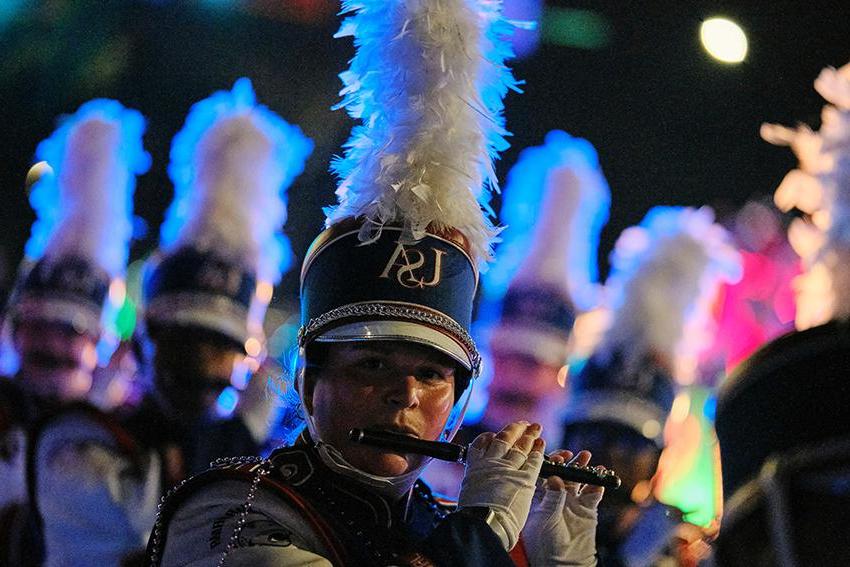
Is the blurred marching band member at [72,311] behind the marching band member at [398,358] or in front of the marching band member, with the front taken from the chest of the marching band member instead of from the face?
behind

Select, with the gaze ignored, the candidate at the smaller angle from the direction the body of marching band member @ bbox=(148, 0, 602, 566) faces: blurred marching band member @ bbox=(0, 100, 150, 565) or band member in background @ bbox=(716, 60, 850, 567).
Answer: the band member in background

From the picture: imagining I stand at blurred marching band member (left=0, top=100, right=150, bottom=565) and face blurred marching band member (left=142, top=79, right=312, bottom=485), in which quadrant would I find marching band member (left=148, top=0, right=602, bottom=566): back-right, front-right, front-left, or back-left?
front-right

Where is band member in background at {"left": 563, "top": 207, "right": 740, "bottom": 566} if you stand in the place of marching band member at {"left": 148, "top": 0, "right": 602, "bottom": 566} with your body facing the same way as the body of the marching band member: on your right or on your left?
on your left

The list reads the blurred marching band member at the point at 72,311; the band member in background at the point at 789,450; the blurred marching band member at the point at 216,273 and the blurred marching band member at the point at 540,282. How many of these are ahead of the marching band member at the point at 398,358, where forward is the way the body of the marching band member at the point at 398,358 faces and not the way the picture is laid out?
1

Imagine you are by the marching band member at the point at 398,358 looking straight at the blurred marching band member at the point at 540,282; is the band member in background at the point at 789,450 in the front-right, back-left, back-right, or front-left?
back-right

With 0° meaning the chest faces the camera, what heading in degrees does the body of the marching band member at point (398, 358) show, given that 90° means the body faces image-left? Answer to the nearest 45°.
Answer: approximately 315°

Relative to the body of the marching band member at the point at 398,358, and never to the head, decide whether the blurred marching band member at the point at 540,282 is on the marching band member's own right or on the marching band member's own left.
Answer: on the marching band member's own left

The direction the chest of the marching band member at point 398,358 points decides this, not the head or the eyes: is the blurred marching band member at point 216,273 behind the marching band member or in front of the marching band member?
behind
